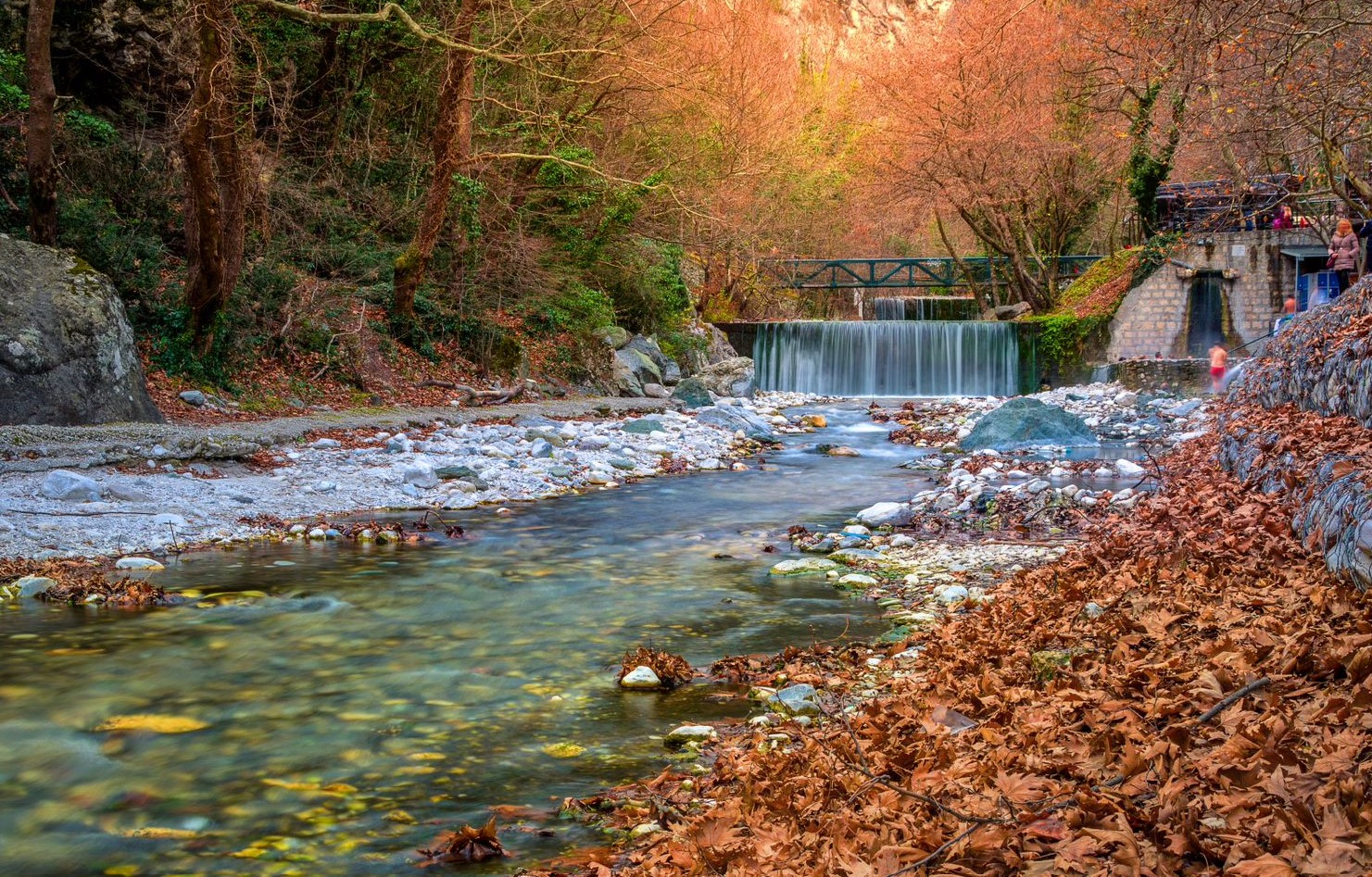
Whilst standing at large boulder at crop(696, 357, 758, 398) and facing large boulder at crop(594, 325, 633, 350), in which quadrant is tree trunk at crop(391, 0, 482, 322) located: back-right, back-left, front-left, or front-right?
front-left

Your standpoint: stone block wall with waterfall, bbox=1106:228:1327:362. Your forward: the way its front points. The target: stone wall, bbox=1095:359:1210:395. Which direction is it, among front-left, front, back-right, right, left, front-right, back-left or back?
front

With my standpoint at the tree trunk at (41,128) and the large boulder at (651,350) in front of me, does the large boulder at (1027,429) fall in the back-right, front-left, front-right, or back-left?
front-right

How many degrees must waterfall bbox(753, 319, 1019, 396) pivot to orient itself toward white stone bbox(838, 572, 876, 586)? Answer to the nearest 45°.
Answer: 0° — it already faces it

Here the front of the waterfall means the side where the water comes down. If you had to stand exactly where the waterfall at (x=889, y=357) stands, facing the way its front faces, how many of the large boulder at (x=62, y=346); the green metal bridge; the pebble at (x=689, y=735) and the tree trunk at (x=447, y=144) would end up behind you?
1

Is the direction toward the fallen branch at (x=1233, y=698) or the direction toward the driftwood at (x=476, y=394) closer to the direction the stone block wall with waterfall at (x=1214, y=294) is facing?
the fallen branch

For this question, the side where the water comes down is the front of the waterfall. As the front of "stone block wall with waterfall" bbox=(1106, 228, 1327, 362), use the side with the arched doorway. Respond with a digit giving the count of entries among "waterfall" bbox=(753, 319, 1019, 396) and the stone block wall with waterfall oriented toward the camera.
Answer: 2

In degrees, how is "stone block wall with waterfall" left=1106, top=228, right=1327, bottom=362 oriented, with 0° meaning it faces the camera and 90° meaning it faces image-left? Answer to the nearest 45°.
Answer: approximately 0°

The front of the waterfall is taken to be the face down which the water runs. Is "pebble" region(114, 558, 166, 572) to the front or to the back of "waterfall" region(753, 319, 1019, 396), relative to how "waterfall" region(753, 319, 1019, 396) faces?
to the front

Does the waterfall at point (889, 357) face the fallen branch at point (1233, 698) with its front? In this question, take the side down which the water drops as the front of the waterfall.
yes

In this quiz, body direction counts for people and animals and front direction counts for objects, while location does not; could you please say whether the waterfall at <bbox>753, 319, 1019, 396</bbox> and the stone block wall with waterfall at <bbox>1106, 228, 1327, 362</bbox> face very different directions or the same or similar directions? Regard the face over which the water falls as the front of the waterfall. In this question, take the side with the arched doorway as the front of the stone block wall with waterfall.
same or similar directions

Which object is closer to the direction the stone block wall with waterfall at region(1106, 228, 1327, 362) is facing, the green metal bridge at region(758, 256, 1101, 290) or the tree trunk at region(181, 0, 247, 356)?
the tree trunk

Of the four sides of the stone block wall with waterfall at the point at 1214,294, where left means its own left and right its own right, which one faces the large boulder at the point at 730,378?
right

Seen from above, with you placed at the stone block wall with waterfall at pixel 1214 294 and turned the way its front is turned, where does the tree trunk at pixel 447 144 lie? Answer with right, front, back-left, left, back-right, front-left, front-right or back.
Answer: front-right

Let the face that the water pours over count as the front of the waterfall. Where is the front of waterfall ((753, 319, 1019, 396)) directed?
toward the camera

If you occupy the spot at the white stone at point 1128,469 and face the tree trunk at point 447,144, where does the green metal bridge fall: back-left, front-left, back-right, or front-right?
front-right
